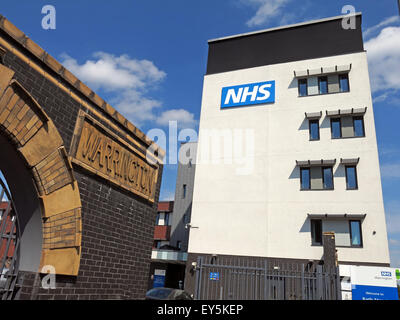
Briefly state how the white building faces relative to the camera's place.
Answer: facing the viewer

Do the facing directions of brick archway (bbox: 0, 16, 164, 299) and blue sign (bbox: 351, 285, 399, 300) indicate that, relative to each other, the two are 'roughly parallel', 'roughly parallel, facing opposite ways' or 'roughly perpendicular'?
roughly perpendicular

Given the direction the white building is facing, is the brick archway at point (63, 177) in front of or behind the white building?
in front

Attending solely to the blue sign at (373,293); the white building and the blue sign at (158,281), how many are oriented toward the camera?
3

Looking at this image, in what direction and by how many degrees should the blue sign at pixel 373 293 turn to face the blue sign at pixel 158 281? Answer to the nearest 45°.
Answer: approximately 135° to its right

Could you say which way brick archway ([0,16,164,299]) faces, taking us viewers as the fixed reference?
facing the viewer and to the right of the viewer

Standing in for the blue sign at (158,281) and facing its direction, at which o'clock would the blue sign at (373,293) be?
the blue sign at (373,293) is roughly at 11 o'clock from the blue sign at (158,281).

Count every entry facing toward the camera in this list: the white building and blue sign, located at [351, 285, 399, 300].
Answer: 2

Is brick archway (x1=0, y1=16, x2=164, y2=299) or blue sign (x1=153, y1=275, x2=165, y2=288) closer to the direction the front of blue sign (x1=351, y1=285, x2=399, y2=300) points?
the brick archway

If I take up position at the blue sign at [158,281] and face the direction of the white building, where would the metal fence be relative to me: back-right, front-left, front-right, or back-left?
front-right

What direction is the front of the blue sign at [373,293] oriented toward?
toward the camera

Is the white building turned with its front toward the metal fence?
yes
